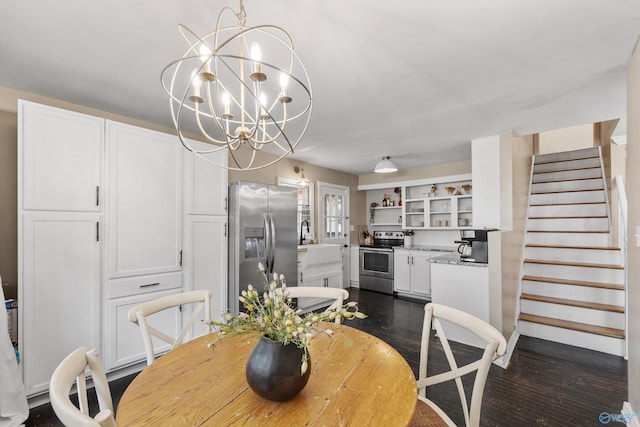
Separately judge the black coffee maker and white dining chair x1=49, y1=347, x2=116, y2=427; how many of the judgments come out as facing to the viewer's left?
1

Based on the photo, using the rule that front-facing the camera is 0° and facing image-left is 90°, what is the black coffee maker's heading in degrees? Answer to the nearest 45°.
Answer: approximately 90°

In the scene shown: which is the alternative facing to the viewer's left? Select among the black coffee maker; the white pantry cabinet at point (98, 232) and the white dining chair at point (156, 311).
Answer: the black coffee maker

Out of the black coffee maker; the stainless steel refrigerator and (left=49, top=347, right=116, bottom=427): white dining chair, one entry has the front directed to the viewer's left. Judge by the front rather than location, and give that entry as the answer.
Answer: the black coffee maker

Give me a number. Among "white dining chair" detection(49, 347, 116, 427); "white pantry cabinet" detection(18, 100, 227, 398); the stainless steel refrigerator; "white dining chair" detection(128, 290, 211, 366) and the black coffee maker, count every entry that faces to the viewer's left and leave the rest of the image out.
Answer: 1

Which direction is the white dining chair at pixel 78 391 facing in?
to the viewer's right

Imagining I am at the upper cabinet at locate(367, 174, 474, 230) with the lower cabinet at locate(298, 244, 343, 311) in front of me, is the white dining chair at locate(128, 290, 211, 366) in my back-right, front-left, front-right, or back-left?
front-left

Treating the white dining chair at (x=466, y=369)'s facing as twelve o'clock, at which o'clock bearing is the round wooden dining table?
The round wooden dining table is roughly at 12 o'clock from the white dining chair.

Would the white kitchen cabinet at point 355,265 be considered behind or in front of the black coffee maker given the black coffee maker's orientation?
in front

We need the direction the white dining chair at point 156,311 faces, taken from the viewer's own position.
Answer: facing the viewer and to the right of the viewer

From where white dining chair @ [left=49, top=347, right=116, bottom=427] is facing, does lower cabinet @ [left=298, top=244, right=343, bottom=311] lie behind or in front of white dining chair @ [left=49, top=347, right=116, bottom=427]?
in front

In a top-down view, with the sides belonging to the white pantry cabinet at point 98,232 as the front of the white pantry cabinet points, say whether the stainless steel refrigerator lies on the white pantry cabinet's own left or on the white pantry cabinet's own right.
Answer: on the white pantry cabinet's own left

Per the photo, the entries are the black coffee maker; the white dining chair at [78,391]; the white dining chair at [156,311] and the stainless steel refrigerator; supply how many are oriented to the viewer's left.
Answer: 1

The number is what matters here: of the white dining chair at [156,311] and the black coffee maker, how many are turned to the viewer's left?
1

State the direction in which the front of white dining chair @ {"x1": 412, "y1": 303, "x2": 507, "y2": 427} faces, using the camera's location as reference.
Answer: facing the viewer and to the left of the viewer

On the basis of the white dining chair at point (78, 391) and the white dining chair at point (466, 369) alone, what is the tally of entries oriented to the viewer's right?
1

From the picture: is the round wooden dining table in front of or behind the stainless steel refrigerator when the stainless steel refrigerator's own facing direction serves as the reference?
in front

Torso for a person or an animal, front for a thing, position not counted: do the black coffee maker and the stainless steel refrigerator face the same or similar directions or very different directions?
very different directions

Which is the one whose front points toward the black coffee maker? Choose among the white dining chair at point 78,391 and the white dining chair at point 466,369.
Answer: the white dining chair at point 78,391

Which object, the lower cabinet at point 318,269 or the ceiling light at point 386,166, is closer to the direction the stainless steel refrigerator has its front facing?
the ceiling light
